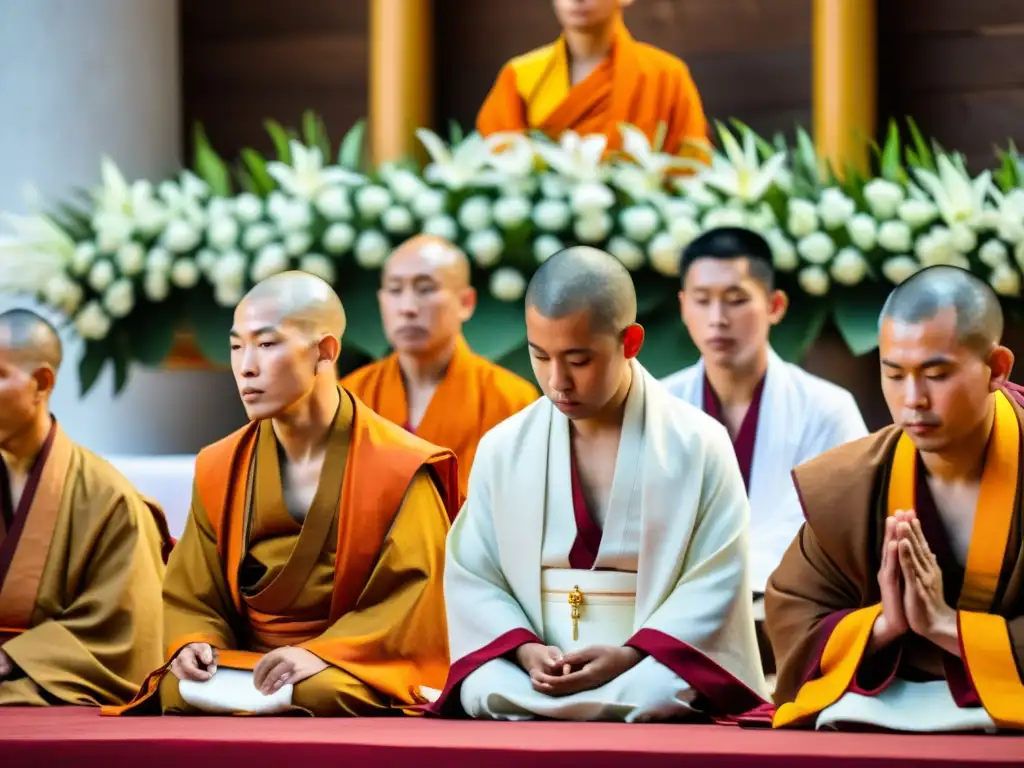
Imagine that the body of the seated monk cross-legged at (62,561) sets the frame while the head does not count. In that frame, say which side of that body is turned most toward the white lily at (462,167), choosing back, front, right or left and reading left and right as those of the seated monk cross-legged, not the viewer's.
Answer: back

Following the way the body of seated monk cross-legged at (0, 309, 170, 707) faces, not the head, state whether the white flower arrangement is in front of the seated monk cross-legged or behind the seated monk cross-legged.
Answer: behind

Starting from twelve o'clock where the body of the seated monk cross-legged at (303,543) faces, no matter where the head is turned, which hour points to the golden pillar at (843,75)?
The golden pillar is roughly at 6 o'clock from the seated monk cross-legged.

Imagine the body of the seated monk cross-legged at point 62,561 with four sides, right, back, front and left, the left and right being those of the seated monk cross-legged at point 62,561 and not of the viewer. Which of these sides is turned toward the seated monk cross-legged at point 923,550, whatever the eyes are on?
left

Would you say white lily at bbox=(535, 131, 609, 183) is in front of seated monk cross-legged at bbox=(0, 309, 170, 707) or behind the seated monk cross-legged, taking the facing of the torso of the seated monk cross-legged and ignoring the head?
behind

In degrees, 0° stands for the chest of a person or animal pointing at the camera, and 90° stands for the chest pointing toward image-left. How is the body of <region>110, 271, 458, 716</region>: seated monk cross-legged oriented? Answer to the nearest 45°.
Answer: approximately 45°

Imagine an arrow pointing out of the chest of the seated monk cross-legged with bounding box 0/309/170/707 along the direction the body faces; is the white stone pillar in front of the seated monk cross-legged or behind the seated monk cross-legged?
behind

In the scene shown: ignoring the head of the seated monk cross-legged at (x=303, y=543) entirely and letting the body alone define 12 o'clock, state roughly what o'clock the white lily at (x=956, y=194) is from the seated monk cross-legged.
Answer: The white lily is roughly at 7 o'clock from the seated monk cross-legged.

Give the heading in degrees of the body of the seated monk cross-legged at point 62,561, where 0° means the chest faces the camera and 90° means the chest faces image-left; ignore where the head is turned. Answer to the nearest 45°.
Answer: approximately 45°
